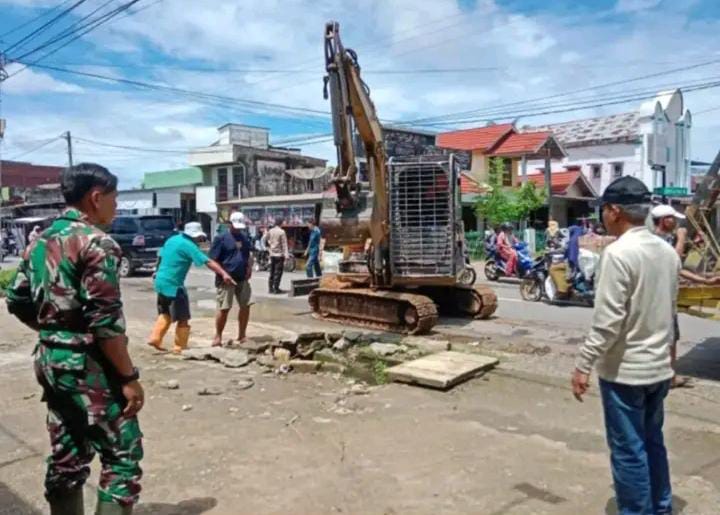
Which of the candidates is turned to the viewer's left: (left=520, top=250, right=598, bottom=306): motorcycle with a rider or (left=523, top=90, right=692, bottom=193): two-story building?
the motorcycle with a rider

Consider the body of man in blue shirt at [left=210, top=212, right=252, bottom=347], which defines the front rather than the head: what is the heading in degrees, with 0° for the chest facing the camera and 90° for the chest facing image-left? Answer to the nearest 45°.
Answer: approximately 0°

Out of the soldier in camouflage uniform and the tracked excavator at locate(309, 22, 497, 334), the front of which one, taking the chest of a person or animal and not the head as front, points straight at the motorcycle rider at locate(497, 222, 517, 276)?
the soldier in camouflage uniform

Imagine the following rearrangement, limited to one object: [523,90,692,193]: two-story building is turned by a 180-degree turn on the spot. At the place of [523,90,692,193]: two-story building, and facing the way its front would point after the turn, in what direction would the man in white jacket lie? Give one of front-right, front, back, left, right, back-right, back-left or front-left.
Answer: back-left

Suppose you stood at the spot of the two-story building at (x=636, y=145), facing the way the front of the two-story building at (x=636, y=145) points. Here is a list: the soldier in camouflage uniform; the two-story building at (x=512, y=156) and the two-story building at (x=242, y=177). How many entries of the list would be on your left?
0

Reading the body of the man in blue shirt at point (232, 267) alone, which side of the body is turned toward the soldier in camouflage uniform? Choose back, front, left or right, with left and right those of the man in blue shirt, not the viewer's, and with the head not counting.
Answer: front

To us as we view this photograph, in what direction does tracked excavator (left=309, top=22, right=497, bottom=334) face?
facing the viewer and to the left of the viewer

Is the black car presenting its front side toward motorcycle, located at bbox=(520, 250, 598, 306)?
no

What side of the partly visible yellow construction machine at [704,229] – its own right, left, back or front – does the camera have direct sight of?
left

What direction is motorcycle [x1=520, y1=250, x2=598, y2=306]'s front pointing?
to the viewer's left

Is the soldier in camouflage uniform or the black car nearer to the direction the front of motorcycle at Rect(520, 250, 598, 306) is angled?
the black car

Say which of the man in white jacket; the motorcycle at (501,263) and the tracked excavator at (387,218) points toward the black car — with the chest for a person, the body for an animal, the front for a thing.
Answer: the man in white jacket

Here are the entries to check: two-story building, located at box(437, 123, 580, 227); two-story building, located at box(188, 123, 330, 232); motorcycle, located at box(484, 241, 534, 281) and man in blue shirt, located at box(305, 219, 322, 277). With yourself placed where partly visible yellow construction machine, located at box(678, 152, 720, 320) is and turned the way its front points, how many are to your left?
0

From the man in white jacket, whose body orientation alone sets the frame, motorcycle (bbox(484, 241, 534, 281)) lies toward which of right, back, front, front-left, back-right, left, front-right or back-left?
front-right

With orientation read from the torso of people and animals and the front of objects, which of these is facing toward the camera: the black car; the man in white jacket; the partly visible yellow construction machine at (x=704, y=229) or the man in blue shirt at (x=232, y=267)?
the man in blue shirt

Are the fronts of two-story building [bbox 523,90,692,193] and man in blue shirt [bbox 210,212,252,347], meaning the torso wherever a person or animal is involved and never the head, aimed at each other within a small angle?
no

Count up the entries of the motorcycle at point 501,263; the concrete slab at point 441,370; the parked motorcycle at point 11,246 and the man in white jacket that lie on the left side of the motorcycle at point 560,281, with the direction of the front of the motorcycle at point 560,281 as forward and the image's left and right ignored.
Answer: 2

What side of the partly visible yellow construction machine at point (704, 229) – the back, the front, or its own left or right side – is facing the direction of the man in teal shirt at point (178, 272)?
front
